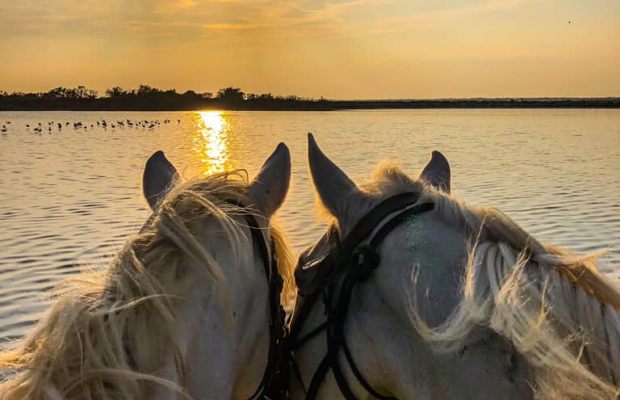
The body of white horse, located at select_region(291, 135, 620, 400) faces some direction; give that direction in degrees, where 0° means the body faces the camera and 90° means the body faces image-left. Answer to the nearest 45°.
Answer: approximately 135°

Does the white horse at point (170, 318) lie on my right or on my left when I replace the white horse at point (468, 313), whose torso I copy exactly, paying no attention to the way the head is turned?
on my left

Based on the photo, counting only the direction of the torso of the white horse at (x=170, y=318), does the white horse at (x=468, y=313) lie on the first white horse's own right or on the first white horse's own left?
on the first white horse's own right

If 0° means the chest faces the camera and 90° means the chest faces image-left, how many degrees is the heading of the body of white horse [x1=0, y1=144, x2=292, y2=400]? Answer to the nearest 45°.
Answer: approximately 225°
